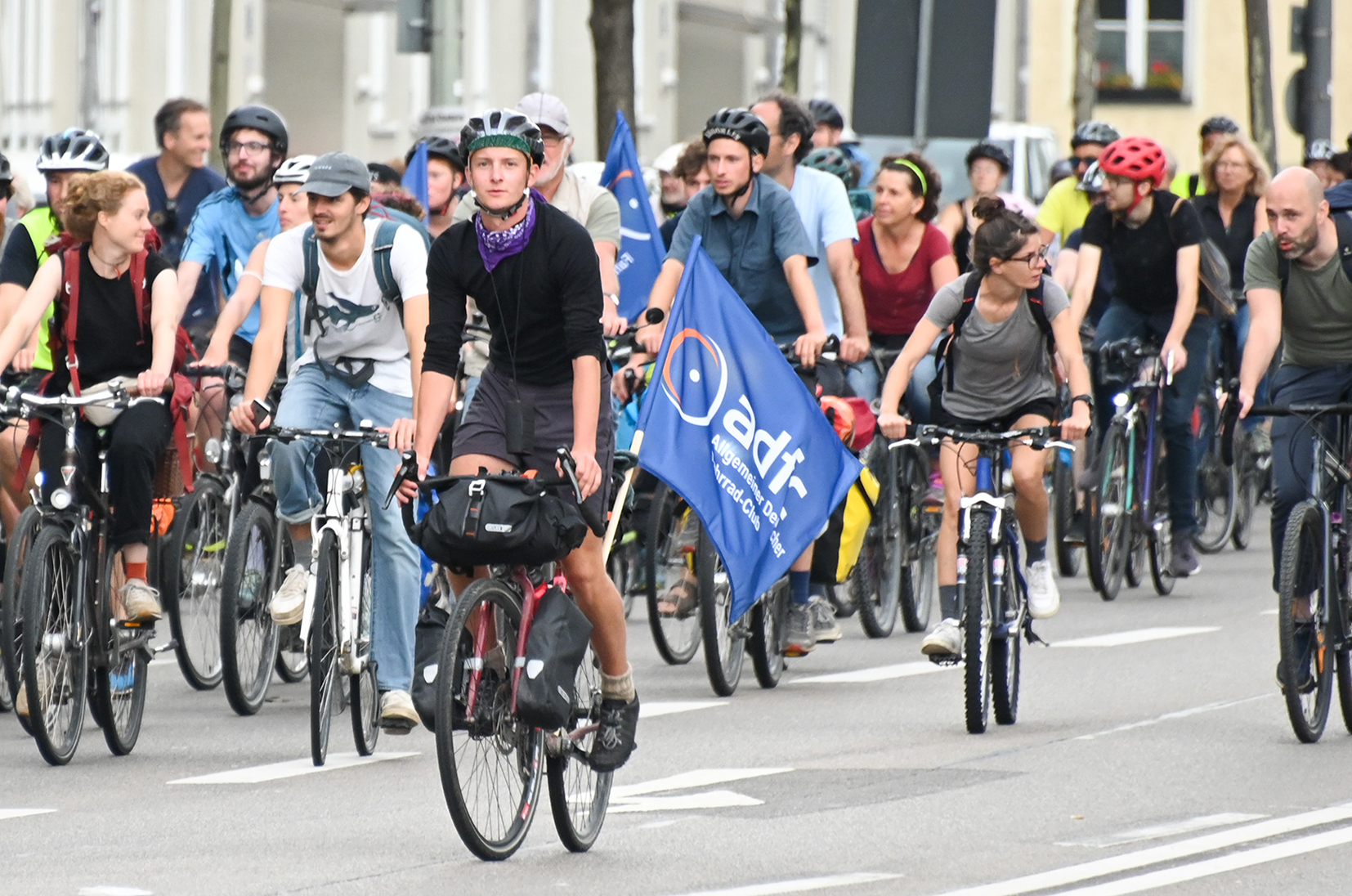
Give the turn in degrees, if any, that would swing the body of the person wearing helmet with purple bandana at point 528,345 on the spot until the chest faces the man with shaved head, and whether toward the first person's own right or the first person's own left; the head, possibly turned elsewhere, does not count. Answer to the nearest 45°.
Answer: approximately 135° to the first person's own left

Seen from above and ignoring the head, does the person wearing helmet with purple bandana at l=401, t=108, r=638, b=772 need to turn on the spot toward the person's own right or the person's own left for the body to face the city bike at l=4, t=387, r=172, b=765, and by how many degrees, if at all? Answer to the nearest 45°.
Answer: approximately 135° to the person's own right

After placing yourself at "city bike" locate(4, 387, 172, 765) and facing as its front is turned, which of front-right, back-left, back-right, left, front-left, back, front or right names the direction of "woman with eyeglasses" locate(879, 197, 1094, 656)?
back-left

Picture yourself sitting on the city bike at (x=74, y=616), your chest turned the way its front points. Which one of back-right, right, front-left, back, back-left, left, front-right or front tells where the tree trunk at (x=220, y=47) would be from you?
back-right

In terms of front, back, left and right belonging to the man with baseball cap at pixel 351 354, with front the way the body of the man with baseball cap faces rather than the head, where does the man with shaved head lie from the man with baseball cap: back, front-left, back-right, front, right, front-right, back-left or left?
left

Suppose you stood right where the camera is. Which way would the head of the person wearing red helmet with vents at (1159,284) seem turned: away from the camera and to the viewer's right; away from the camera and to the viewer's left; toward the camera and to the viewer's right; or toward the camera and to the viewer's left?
toward the camera and to the viewer's left

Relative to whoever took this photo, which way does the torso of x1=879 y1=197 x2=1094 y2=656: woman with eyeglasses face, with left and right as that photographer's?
facing the viewer

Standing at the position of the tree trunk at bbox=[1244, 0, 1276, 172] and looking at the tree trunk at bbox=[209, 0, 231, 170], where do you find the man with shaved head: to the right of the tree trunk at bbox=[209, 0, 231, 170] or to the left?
left

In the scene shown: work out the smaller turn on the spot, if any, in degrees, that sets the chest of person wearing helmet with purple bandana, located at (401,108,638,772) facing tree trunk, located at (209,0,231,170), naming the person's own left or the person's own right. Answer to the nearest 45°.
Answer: approximately 180°

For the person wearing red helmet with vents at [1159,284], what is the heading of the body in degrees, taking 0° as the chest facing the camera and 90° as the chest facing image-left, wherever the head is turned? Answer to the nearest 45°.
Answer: approximately 45°

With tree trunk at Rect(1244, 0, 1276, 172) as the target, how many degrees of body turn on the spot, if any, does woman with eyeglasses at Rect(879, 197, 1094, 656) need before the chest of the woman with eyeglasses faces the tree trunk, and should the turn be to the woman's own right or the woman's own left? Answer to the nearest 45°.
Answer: approximately 180°

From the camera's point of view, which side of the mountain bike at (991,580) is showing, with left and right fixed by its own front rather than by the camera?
front

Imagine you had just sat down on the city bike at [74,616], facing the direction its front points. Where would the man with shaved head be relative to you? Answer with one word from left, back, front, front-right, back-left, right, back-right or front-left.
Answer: back-left

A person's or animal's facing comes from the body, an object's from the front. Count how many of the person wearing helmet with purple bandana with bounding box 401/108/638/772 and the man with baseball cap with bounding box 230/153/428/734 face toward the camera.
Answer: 2

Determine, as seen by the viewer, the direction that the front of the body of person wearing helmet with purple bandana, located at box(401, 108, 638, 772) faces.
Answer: toward the camera
